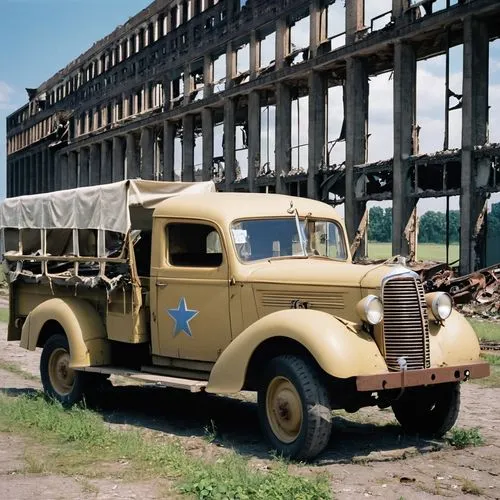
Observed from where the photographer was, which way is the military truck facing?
facing the viewer and to the right of the viewer

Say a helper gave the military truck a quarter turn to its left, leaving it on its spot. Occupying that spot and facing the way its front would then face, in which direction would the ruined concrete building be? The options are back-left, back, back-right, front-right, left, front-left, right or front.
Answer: front-left
